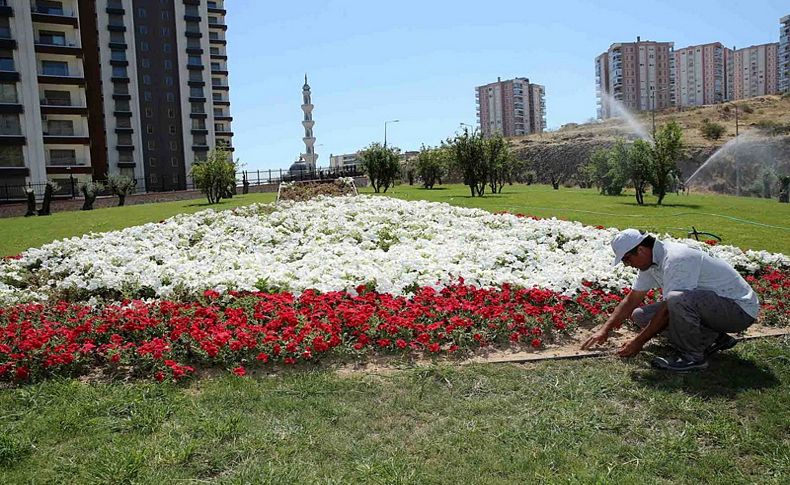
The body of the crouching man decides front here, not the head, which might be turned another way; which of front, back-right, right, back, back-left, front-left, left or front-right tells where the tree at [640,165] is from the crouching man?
right

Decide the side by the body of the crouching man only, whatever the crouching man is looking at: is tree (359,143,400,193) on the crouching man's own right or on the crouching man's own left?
on the crouching man's own right

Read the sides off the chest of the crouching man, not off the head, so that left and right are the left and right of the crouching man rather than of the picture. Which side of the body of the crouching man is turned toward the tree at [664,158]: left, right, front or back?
right

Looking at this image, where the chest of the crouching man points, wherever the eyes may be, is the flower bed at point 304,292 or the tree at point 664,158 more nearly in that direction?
the flower bed

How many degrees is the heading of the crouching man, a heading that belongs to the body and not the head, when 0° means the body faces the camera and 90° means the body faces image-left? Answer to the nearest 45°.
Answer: approximately 90°

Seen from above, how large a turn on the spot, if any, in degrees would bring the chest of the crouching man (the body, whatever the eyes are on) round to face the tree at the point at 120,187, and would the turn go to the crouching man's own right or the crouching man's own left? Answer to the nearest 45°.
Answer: approximately 45° to the crouching man's own right

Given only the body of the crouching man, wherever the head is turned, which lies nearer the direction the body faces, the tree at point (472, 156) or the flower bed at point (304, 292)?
the flower bed

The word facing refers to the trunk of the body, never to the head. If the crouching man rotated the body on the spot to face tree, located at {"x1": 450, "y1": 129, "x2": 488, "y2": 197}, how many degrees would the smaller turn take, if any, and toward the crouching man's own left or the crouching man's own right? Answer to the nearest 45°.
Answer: approximately 90° to the crouching man's own right

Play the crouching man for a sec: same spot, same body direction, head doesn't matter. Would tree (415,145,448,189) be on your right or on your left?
on your right
